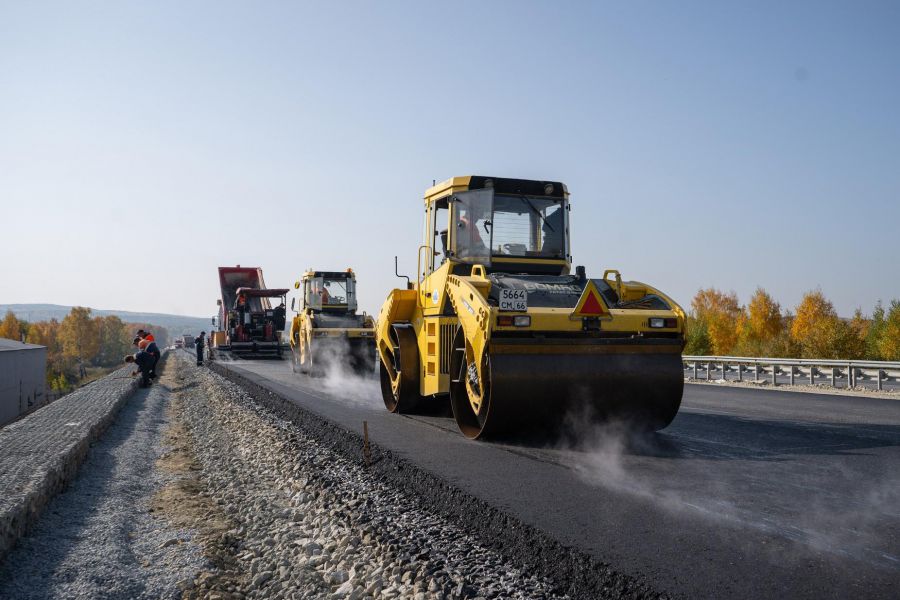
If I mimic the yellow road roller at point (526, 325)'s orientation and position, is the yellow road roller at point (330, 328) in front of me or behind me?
in front

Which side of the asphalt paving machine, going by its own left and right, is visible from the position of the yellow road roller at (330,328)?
back

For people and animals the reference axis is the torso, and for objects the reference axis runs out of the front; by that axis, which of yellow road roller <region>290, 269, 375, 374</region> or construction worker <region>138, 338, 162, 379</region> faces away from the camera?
the yellow road roller

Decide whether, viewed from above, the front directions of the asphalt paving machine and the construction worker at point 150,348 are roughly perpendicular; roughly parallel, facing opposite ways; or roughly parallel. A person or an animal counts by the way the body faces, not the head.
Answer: roughly perpendicular

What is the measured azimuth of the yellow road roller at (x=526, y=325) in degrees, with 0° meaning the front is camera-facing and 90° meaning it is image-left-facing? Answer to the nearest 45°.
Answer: approximately 135°

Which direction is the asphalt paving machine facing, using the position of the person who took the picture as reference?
facing away from the viewer

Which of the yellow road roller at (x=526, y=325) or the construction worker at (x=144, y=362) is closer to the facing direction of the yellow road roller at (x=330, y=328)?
the construction worker

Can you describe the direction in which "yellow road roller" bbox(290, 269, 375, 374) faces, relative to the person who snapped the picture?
facing away from the viewer
